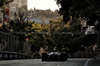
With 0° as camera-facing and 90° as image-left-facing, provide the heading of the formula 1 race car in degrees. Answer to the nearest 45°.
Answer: approximately 0°

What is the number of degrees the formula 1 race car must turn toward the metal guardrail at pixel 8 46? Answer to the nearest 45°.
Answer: approximately 135° to its right
